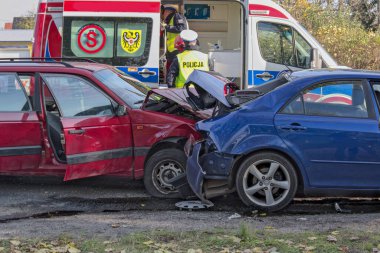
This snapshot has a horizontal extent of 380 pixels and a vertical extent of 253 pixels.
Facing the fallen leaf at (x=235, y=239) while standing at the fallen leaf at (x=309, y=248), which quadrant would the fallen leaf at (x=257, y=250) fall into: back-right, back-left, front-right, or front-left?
front-left

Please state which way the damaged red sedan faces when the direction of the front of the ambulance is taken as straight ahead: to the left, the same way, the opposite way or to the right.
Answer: the same way

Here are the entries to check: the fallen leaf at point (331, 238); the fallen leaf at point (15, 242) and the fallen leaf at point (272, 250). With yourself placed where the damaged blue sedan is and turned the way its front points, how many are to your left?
0

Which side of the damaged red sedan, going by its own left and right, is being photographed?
right

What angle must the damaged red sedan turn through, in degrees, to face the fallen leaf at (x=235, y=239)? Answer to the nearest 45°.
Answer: approximately 45° to its right

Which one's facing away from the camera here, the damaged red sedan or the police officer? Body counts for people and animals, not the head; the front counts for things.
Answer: the police officer

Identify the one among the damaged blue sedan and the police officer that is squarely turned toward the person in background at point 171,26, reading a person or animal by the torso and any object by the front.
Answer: the police officer

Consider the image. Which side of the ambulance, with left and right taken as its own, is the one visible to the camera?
right

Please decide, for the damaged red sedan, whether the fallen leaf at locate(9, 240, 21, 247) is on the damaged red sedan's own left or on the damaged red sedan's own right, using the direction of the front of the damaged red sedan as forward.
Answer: on the damaged red sedan's own right

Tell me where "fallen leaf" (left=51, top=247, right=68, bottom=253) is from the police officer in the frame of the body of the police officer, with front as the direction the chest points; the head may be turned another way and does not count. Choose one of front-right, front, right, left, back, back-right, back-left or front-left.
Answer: back
